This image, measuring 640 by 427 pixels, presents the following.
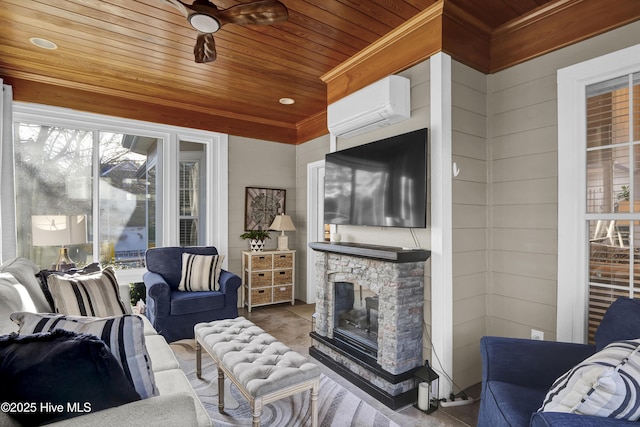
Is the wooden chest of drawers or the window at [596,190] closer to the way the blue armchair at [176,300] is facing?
the window

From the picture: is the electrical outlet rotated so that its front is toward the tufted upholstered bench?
yes

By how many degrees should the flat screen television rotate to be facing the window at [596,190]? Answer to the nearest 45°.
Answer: approximately 135° to its left

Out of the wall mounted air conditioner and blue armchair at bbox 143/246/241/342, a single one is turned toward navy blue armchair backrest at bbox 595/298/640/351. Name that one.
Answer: the blue armchair

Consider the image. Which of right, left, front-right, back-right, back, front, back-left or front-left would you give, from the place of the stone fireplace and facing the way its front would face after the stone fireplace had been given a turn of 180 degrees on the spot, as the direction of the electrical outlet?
front-right
